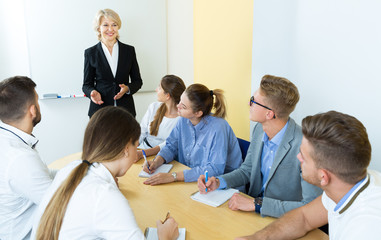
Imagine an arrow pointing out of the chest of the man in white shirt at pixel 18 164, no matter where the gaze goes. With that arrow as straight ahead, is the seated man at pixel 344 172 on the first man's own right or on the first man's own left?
on the first man's own right

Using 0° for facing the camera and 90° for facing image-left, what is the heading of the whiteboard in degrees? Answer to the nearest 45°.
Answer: approximately 0°

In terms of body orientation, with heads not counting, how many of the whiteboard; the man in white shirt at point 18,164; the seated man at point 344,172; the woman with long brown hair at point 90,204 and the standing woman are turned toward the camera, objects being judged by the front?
2

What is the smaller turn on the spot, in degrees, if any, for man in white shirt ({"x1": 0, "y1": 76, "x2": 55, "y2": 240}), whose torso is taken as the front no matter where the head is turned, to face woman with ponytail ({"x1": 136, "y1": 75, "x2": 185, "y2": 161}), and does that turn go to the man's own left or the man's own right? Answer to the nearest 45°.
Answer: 0° — they already face them

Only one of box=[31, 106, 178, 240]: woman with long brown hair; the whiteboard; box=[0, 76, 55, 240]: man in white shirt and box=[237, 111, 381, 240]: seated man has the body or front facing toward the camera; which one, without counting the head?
the whiteboard

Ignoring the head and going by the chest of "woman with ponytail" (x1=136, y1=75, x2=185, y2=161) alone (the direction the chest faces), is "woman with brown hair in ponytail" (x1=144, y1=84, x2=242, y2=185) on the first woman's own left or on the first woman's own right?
on the first woman's own left

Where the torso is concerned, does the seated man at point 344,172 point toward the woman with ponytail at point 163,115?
yes

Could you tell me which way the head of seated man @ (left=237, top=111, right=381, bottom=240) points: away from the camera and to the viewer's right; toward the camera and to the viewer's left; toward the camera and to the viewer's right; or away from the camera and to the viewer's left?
away from the camera and to the viewer's left

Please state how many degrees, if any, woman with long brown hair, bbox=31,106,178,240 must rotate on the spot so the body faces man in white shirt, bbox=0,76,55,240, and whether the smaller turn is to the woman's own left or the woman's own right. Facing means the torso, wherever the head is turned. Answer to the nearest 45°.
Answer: approximately 90° to the woman's own left
